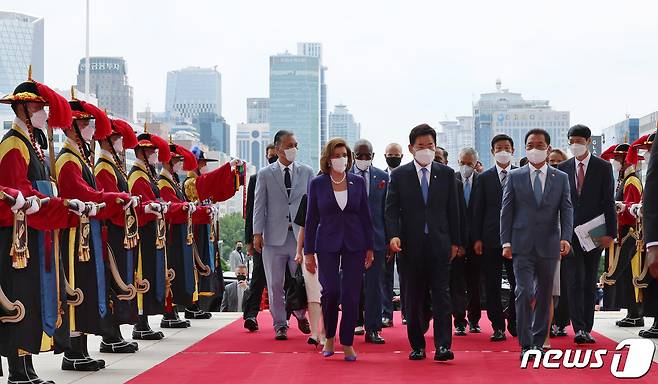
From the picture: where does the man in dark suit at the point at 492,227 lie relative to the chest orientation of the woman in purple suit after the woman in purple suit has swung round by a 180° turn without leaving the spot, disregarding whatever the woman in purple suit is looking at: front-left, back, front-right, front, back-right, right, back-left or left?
front-right

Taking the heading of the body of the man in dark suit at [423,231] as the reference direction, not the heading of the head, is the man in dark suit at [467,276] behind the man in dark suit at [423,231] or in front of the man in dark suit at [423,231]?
behind

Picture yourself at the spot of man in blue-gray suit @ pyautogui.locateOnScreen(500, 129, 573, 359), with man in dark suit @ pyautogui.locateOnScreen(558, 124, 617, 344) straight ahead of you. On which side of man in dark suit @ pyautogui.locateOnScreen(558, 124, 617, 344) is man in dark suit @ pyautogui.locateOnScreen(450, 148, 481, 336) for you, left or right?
left

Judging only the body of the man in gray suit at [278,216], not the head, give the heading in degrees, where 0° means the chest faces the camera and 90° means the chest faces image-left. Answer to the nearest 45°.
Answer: approximately 0°
